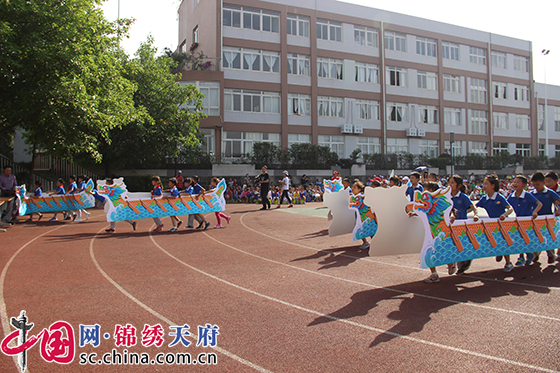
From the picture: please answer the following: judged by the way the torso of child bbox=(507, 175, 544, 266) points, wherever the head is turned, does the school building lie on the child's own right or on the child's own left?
on the child's own right

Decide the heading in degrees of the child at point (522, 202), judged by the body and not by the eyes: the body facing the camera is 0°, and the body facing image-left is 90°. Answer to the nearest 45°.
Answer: approximately 45°

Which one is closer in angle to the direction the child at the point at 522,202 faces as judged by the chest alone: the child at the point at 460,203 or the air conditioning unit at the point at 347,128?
the child

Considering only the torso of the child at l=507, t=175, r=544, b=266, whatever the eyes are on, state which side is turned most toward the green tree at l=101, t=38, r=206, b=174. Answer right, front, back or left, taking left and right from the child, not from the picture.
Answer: right

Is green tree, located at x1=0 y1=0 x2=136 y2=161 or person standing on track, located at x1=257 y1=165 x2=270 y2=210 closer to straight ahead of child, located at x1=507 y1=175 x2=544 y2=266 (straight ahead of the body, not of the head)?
the green tree

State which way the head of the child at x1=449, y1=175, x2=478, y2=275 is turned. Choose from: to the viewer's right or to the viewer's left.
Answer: to the viewer's left
